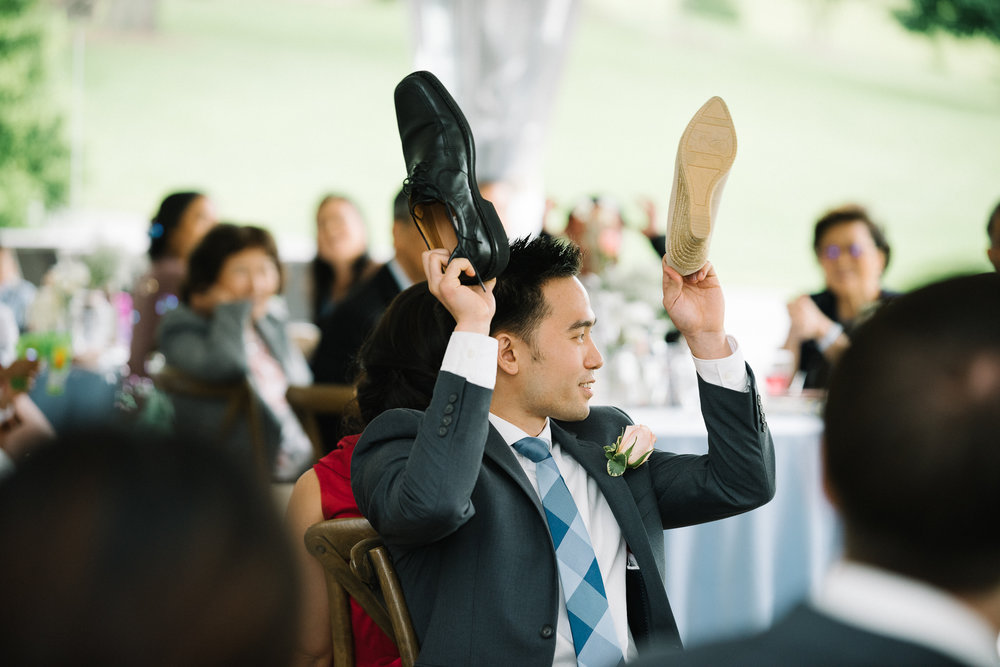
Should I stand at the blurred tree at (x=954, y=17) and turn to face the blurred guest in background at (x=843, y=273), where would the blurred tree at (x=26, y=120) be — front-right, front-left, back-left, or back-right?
front-right

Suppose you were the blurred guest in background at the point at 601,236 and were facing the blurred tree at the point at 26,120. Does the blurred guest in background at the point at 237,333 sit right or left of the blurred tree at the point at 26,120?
left

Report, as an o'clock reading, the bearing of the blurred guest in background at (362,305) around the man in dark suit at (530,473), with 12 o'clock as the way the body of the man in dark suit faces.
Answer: The blurred guest in background is roughly at 7 o'clock from the man in dark suit.

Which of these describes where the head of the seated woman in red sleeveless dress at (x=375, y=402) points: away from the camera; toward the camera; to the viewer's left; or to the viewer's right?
away from the camera

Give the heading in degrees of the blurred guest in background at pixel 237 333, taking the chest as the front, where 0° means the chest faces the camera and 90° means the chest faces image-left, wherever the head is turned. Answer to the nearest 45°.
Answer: approximately 315°

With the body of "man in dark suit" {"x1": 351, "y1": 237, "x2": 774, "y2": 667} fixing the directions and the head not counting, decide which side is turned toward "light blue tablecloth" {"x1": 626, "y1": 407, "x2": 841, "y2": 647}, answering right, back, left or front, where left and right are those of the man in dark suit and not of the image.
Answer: left

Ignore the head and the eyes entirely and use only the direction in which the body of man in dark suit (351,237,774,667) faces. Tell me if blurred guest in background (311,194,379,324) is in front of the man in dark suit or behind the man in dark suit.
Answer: behind

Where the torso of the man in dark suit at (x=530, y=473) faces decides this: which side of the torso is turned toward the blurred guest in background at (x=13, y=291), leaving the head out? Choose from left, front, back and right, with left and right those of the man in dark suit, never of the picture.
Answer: back

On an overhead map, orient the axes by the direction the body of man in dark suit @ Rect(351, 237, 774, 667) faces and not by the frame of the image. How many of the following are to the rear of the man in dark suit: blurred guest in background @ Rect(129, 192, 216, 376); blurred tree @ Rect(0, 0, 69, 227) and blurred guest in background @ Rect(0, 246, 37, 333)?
3

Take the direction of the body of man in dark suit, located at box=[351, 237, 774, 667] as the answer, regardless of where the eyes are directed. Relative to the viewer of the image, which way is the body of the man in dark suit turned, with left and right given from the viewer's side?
facing the viewer and to the right of the viewer

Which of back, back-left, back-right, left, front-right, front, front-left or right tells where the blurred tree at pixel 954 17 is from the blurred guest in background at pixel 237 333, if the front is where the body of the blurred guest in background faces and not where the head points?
left

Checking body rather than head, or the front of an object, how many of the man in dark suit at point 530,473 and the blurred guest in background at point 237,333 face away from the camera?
0

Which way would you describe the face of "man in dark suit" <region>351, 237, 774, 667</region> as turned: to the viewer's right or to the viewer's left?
to the viewer's right

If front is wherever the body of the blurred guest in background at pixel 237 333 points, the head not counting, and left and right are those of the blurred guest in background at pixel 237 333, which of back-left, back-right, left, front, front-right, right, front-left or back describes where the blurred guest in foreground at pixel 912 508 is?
front-right
